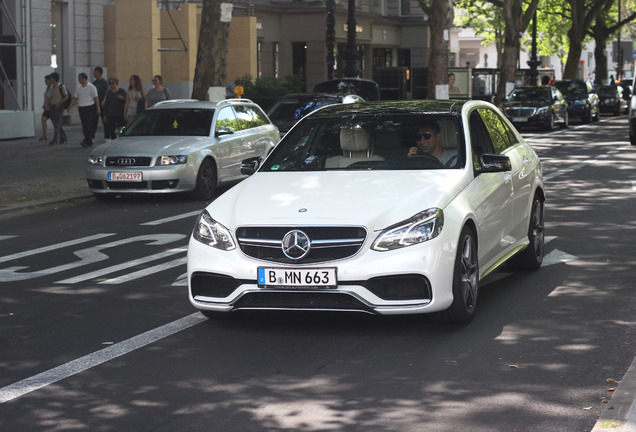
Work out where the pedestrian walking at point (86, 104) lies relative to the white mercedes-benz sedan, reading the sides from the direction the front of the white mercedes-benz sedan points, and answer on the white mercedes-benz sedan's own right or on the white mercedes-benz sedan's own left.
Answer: on the white mercedes-benz sedan's own right

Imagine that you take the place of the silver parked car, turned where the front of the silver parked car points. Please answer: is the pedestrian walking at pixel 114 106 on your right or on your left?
on your right

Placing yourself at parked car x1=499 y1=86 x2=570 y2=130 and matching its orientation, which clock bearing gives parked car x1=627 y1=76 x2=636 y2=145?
parked car x1=627 y1=76 x2=636 y2=145 is roughly at 10 o'clock from parked car x1=499 y1=86 x2=570 y2=130.

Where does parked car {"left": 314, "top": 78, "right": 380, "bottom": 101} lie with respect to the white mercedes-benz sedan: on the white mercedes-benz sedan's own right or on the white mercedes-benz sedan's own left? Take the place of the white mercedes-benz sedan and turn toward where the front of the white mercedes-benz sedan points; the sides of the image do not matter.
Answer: on the white mercedes-benz sedan's own right

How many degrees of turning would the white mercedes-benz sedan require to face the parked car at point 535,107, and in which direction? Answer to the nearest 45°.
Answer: approximately 135° to its right

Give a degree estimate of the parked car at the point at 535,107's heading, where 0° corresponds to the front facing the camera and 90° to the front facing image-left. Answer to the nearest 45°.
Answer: approximately 45°

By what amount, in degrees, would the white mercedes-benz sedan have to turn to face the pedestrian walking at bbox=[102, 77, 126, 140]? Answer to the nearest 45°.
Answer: approximately 135° to its right
